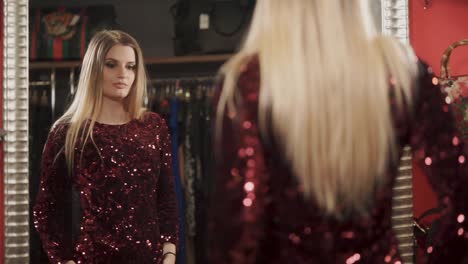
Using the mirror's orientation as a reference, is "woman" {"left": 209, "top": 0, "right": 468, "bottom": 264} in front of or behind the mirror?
in front

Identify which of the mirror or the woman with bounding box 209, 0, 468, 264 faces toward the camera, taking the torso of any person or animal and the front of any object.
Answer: the mirror

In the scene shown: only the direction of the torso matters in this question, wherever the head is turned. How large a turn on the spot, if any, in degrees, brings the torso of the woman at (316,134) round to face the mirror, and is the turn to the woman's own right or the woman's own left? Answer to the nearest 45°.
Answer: approximately 45° to the woman's own left

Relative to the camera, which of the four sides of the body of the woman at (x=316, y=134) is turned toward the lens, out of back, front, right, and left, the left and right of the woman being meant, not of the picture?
back

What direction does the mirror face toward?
toward the camera

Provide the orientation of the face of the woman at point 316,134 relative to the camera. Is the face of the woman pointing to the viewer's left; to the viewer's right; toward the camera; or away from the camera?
away from the camera

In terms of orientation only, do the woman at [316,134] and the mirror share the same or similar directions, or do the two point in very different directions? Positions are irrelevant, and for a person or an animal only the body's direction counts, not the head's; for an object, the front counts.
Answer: very different directions

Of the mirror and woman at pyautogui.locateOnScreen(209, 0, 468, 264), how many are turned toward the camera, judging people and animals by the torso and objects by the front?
1
